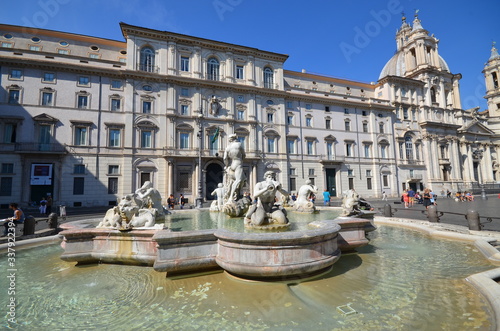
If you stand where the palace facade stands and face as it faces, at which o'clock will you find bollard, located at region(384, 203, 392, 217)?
The bollard is roughly at 12 o'clock from the palace facade.

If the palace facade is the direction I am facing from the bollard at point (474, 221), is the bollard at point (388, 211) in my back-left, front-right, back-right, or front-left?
front-right

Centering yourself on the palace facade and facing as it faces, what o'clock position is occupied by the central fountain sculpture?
The central fountain sculpture is roughly at 1 o'clock from the palace facade.

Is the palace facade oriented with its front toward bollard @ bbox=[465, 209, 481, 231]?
yes

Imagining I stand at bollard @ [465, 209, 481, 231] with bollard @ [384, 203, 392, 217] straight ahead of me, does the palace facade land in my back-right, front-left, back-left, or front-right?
front-left

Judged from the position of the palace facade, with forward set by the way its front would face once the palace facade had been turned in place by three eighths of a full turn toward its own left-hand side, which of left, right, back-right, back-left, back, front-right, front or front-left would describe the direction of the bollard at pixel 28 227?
back

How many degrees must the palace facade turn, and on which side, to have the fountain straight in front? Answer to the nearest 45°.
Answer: approximately 45° to its right
